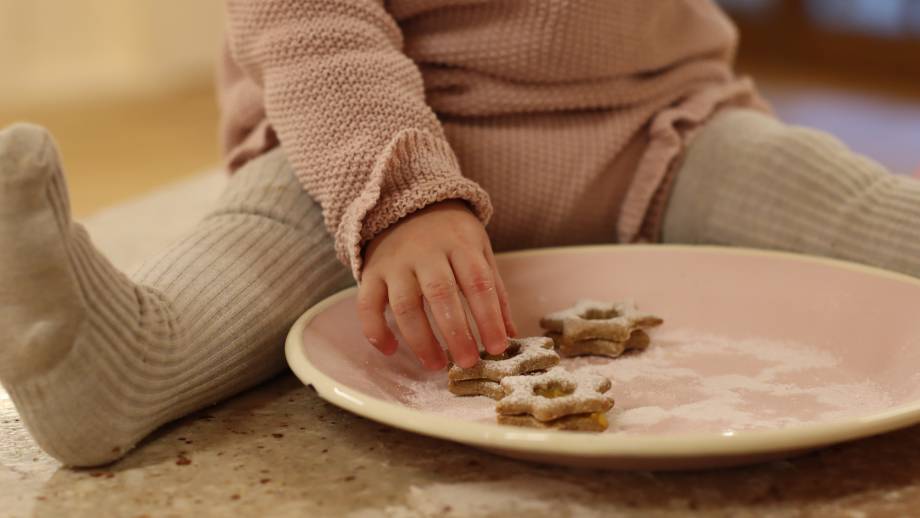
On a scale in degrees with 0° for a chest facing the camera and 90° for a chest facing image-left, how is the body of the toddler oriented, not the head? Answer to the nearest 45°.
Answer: approximately 0°
